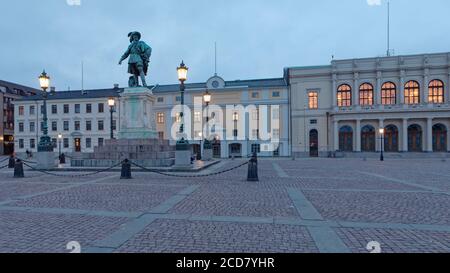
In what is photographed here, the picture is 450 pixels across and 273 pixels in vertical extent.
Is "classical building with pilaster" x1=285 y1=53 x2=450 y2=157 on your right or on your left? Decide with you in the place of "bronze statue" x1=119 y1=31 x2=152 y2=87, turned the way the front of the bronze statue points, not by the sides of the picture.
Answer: on your left

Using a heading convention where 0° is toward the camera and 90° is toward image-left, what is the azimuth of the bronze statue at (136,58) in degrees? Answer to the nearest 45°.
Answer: approximately 0°

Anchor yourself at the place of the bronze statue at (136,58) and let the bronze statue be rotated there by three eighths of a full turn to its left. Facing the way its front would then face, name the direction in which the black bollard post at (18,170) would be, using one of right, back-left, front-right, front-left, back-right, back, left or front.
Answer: back
